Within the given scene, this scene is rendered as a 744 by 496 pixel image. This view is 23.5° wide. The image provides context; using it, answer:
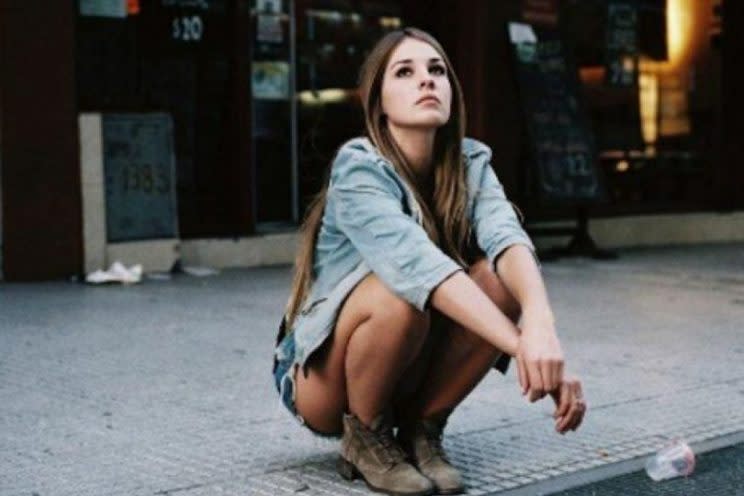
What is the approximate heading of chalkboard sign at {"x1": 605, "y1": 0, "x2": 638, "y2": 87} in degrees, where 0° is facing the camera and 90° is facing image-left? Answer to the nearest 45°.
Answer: approximately 0°

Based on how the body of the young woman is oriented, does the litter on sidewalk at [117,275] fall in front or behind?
behind

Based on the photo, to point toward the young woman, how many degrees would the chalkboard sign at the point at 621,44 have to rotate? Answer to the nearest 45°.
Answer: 0° — it already faces them

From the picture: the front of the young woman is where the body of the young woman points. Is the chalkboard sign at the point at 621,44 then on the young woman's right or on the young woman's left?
on the young woman's left

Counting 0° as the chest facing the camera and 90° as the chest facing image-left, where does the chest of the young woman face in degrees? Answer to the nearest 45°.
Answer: approximately 315°

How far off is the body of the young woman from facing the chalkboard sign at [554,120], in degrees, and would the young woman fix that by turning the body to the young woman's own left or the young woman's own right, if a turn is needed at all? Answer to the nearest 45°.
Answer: approximately 135° to the young woman's own left

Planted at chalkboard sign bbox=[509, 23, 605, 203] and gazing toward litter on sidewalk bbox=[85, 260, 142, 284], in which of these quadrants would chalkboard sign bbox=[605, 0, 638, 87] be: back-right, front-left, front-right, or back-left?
back-right
